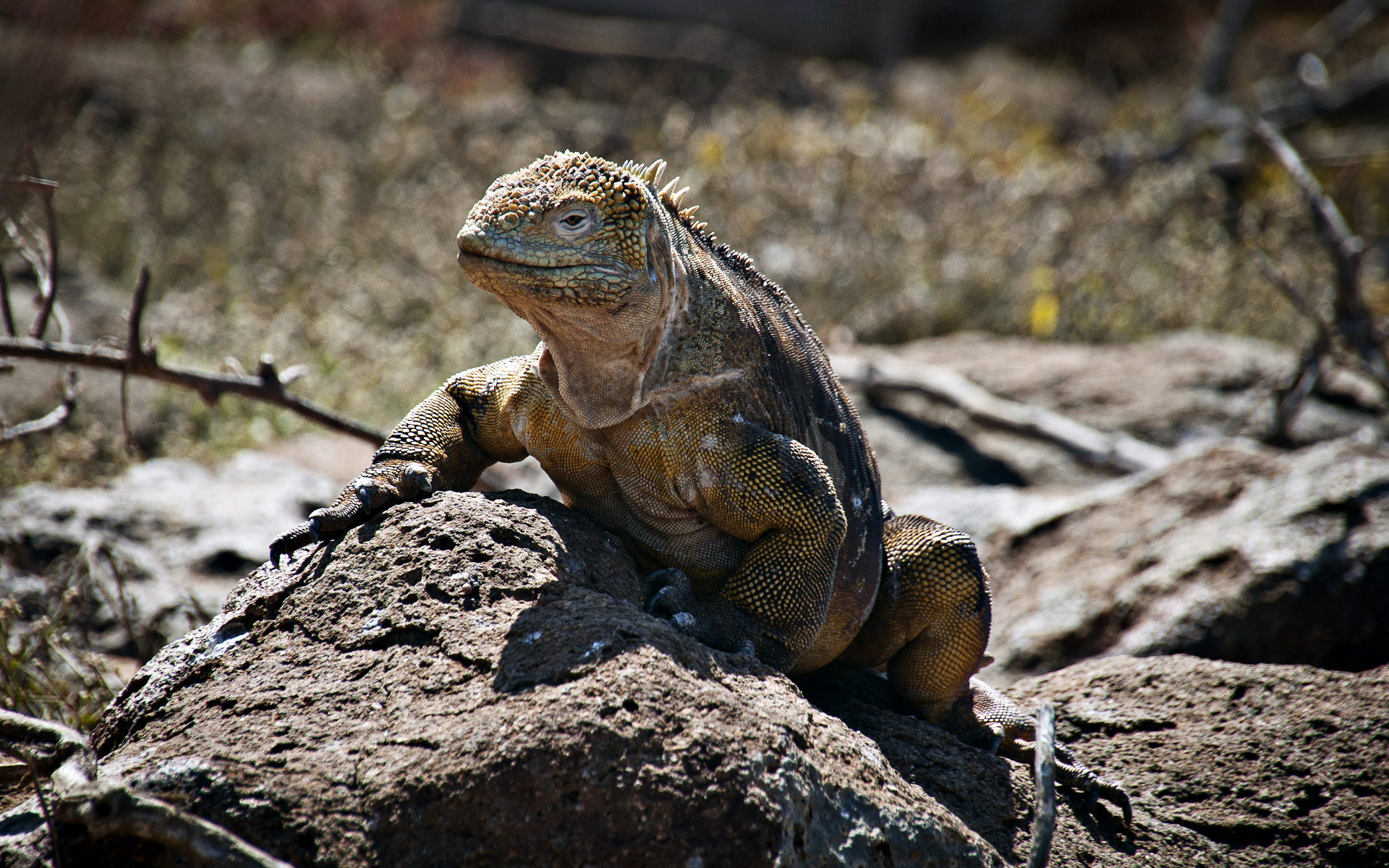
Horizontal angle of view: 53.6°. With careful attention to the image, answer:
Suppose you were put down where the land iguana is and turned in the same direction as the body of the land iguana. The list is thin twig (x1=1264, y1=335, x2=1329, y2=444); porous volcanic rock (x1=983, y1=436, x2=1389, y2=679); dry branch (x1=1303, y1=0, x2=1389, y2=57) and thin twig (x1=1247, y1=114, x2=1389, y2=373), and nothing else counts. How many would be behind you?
4

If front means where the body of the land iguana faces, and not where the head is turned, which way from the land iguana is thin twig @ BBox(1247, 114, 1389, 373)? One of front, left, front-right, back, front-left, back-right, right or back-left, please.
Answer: back

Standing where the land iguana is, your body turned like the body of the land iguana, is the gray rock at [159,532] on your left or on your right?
on your right

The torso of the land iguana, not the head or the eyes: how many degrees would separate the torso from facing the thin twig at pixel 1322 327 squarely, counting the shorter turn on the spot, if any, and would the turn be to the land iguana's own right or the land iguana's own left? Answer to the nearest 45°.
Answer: approximately 180°

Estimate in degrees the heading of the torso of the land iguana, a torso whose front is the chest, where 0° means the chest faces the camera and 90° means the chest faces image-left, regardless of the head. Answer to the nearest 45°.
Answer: approximately 45°

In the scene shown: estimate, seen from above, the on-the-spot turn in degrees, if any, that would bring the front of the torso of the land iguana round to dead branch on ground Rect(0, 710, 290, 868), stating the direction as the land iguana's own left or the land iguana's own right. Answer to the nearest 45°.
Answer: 0° — it already faces it

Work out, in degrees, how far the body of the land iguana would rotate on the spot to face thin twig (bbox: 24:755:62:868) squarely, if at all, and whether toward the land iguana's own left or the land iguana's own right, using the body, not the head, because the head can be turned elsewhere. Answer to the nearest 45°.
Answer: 0° — it already faces it

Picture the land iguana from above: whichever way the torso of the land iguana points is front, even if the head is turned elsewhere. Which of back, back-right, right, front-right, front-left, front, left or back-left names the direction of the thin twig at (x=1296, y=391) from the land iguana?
back

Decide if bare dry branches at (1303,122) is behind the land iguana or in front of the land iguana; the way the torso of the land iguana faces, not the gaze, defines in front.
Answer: behind

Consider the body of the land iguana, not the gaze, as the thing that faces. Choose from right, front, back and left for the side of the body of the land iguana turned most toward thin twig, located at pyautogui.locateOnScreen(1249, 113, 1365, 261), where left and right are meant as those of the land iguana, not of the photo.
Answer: back
